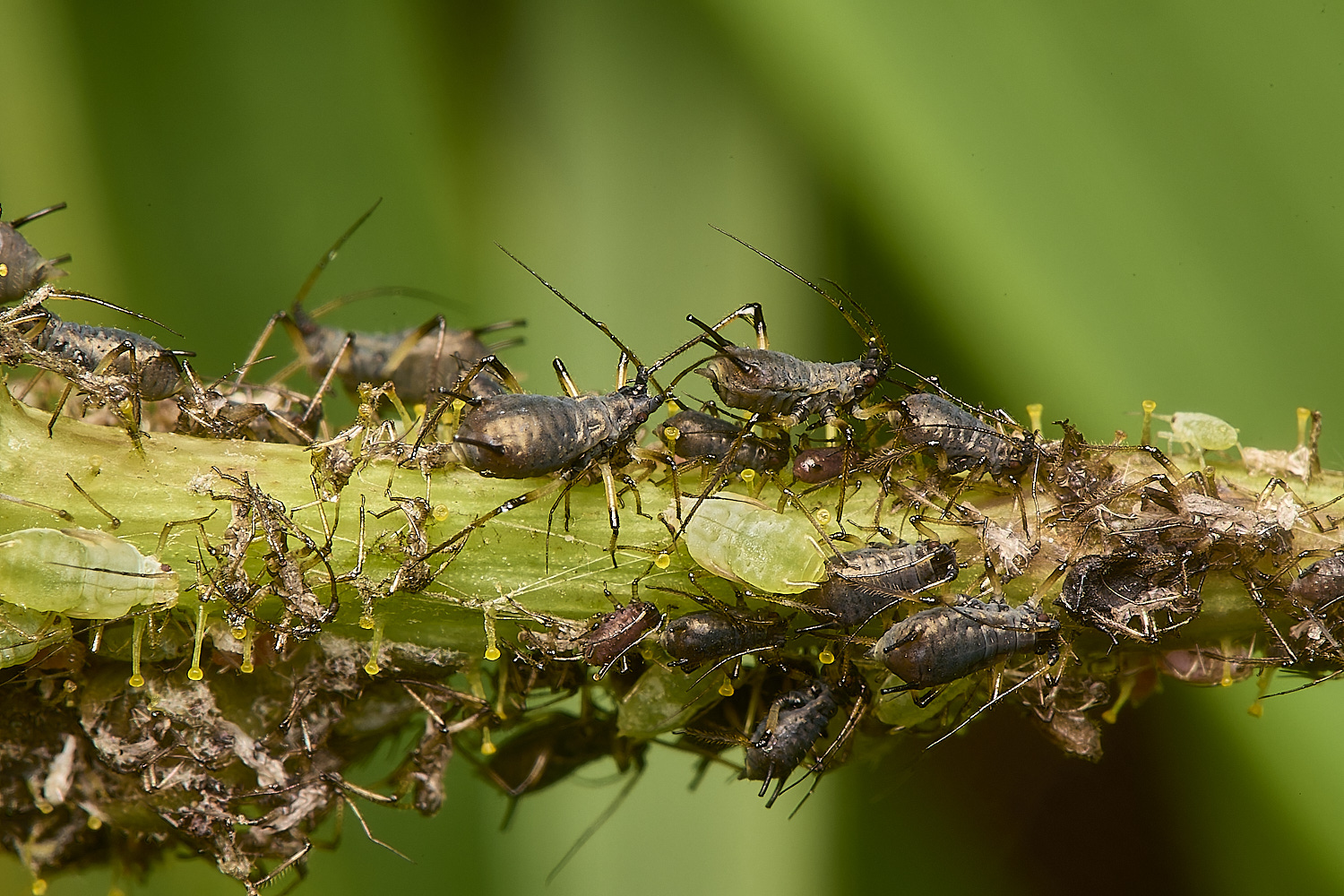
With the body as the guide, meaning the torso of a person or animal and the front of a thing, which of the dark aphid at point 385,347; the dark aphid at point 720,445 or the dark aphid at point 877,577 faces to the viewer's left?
the dark aphid at point 385,347

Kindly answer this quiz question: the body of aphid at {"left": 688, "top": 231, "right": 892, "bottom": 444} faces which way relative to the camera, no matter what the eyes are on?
to the viewer's right

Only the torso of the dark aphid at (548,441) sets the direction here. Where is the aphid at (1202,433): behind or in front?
in front

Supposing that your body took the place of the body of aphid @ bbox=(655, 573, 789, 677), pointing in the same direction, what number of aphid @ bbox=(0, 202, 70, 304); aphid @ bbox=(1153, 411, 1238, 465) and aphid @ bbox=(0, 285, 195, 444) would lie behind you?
2

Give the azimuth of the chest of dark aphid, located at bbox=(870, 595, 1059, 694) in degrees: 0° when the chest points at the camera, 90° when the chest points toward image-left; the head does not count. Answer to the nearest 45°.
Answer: approximately 270°

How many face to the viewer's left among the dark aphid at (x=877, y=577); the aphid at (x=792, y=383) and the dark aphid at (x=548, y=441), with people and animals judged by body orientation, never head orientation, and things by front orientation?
0

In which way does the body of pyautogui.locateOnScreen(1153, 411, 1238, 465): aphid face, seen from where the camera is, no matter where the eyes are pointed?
to the viewer's left

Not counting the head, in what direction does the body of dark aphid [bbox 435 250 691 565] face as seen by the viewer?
to the viewer's right

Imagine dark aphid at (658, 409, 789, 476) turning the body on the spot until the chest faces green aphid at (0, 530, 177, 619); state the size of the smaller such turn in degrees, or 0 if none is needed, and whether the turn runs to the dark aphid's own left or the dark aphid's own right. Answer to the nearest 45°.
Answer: approximately 135° to the dark aphid's own right

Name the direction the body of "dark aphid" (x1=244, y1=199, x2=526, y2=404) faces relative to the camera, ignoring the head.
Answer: to the viewer's left

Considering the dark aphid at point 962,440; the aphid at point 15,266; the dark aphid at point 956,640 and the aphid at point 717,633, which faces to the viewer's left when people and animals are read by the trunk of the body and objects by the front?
the aphid at point 15,266

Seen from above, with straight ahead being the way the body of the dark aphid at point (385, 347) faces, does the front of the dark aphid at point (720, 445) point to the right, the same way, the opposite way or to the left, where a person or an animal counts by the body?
the opposite way

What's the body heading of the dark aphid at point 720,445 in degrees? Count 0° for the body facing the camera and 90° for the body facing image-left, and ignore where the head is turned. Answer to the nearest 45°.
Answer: approximately 270°

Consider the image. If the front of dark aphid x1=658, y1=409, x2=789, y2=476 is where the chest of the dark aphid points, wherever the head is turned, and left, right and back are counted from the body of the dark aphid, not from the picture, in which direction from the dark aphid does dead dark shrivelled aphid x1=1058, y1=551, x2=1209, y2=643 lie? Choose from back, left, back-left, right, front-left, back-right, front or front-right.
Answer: front
